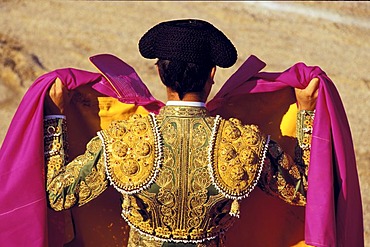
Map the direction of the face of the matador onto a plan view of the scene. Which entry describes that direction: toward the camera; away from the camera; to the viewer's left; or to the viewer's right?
away from the camera

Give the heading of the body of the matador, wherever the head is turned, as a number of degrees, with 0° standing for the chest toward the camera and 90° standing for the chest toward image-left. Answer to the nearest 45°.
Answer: approximately 180°
